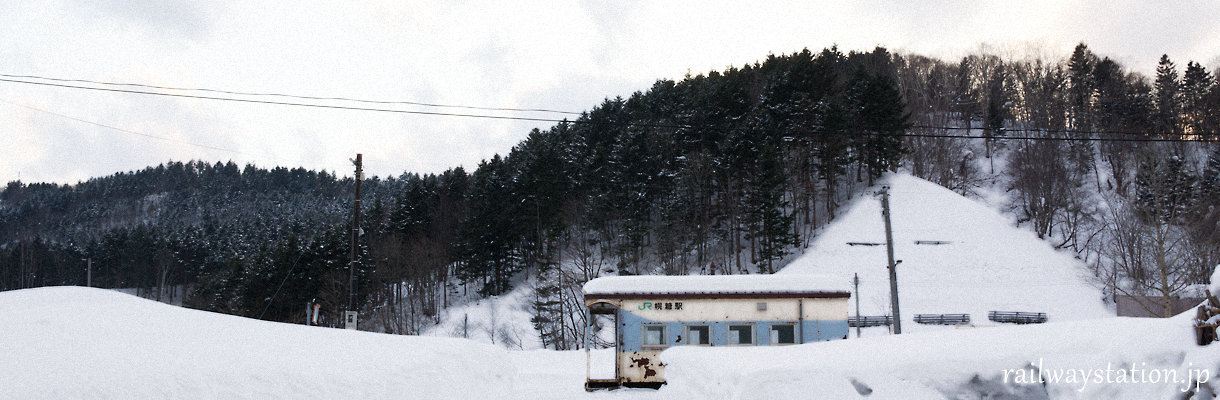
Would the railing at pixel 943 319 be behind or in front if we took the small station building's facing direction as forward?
behind

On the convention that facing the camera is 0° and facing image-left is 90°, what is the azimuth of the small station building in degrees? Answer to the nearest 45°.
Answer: approximately 0°

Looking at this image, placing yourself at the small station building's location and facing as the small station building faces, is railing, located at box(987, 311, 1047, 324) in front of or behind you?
behind
